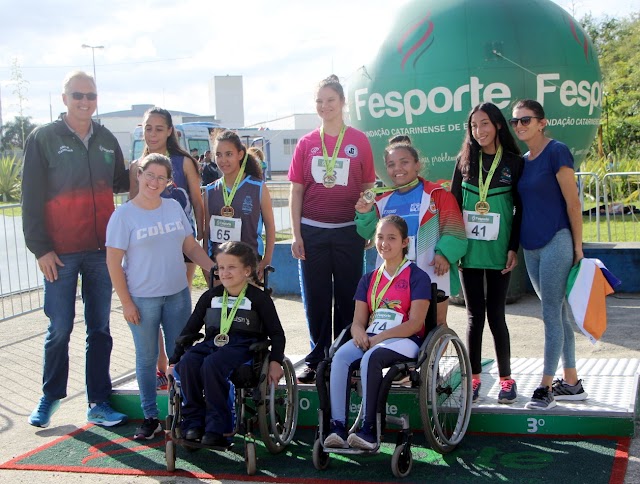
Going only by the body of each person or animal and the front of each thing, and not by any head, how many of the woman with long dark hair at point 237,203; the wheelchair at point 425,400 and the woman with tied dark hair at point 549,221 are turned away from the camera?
0

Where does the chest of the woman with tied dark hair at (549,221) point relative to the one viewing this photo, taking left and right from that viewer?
facing the viewer and to the left of the viewer

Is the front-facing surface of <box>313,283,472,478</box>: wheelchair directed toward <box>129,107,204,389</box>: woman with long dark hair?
no

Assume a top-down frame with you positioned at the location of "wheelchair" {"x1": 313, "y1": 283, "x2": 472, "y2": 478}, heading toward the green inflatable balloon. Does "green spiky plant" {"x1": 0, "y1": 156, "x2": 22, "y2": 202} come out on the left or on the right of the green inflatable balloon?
left

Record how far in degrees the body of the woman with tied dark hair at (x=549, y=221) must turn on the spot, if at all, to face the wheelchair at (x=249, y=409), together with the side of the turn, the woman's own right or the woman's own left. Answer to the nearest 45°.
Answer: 0° — they already face it

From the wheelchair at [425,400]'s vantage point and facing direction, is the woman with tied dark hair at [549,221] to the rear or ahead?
to the rear

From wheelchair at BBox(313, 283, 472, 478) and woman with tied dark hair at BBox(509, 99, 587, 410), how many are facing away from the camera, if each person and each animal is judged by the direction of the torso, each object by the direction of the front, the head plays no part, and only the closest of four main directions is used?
0

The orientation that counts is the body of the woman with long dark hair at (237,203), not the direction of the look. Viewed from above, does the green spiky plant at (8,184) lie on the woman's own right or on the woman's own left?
on the woman's own right

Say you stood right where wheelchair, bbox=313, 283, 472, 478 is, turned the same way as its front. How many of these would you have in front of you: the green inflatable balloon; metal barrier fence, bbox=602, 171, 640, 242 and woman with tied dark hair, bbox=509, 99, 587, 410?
0

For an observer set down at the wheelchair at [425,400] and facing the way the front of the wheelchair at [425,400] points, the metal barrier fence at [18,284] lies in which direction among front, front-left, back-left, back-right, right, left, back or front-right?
right

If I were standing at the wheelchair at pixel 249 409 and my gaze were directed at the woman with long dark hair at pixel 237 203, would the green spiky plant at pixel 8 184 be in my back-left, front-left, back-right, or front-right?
front-left

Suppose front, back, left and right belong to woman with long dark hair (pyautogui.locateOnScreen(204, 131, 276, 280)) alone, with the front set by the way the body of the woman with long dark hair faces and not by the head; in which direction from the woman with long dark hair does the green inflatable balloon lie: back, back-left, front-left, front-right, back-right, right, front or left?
back

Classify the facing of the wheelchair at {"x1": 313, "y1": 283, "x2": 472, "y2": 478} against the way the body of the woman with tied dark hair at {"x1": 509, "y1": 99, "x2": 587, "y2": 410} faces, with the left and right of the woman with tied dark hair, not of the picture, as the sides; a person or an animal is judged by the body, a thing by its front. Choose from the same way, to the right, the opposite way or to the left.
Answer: the same way

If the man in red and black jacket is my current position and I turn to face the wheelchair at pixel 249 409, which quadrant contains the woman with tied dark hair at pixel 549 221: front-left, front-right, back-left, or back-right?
front-left

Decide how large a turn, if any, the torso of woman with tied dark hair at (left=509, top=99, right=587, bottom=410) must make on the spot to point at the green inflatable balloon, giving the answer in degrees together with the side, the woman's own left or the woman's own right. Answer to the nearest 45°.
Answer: approximately 135° to the woman's own right

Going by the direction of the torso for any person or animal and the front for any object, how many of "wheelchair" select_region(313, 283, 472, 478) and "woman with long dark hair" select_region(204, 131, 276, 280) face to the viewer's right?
0

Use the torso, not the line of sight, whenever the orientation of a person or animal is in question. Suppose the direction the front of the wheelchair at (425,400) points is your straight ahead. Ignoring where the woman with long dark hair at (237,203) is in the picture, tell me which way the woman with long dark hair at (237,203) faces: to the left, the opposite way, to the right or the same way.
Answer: the same way

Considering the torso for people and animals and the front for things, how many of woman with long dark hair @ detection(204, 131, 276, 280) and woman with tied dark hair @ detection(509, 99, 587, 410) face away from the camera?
0
